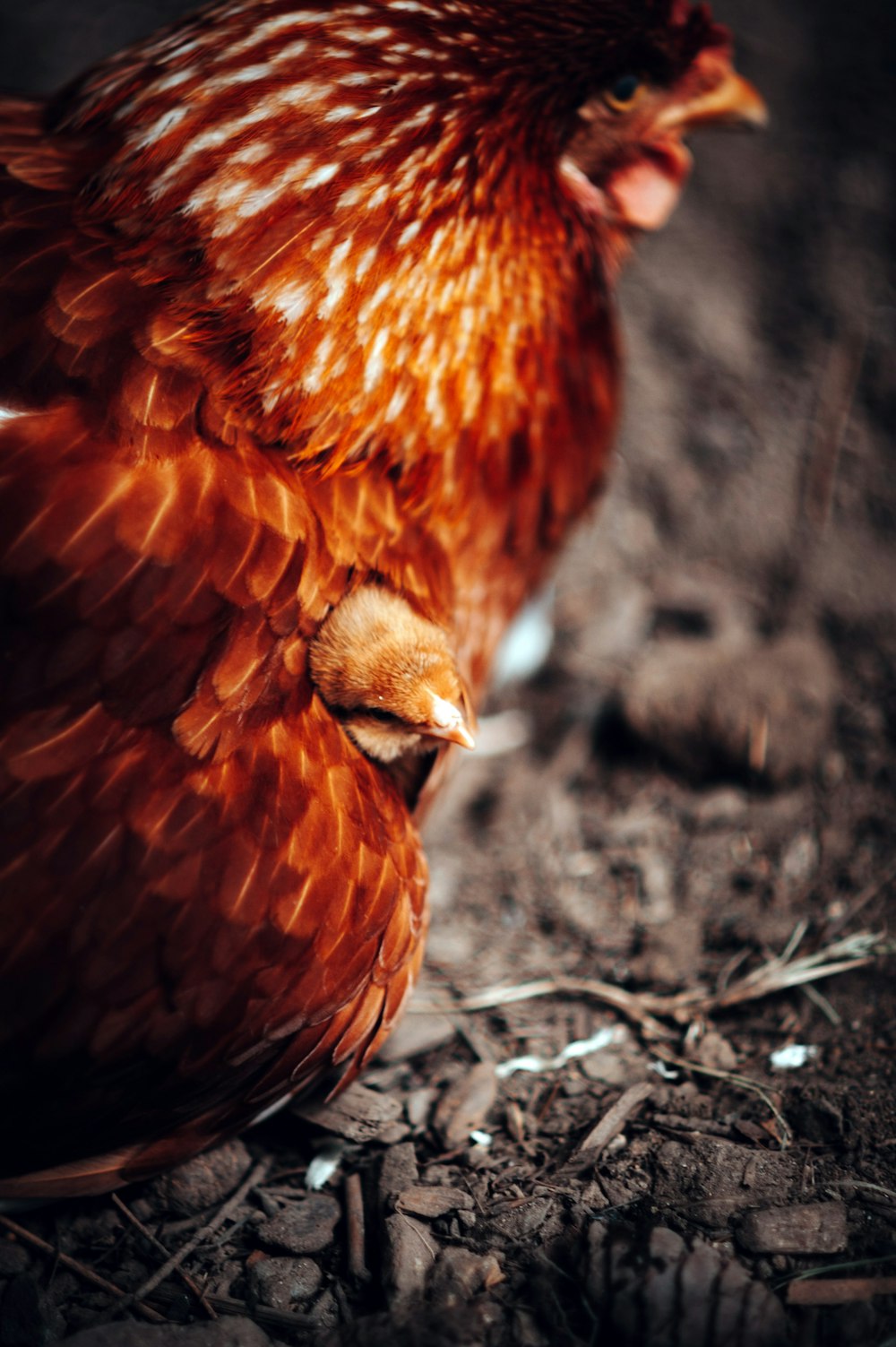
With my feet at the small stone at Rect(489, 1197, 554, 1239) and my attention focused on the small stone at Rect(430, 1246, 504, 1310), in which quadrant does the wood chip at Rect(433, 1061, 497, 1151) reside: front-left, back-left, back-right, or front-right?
back-right

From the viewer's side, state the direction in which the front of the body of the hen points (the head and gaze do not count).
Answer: to the viewer's right
